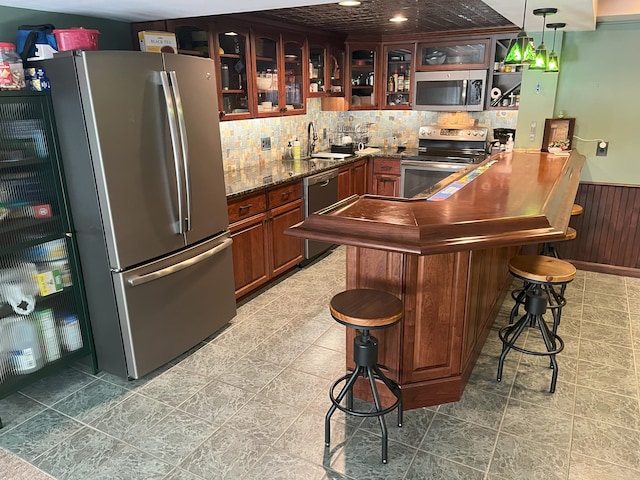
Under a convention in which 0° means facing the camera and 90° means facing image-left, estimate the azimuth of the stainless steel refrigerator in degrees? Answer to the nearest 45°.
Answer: approximately 315°

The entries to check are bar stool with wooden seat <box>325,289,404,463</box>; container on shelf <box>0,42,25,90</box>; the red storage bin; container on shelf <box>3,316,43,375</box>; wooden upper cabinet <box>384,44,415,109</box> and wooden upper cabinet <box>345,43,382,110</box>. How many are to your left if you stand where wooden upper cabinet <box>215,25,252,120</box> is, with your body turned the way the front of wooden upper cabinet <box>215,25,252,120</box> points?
2

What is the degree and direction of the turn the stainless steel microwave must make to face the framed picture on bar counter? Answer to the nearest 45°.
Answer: approximately 45° to its left

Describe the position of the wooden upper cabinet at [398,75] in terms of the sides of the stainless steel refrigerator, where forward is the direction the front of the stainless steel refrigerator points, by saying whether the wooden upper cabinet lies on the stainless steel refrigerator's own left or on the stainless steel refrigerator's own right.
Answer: on the stainless steel refrigerator's own left

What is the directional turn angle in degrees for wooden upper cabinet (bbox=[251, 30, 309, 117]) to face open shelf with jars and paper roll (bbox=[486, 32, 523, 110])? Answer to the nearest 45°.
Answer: approximately 45° to its left

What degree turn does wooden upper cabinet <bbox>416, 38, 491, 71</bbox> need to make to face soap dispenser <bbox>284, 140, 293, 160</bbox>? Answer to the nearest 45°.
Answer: approximately 45° to its right

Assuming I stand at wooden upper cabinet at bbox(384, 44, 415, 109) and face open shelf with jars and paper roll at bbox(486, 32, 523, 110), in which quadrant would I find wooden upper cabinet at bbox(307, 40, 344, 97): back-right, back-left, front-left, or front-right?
back-right

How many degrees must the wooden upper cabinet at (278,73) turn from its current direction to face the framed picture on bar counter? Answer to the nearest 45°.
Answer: approximately 45° to its left

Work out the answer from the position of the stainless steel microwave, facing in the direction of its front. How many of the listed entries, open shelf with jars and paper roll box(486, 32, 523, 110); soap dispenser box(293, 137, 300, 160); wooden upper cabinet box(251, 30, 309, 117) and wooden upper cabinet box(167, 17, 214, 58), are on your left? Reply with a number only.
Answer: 1

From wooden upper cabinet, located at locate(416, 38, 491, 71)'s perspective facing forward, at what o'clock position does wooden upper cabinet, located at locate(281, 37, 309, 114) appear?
wooden upper cabinet, located at locate(281, 37, 309, 114) is roughly at 2 o'clock from wooden upper cabinet, located at locate(416, 38, 491, 71).

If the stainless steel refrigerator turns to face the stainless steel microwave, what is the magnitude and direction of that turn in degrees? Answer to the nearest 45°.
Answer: approximately 90° to its left

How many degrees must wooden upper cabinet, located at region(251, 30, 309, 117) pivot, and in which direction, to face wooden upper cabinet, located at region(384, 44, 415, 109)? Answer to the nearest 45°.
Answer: approximately 90° to its left
